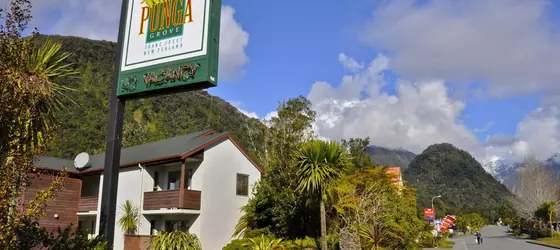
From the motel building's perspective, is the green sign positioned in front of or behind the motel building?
in front

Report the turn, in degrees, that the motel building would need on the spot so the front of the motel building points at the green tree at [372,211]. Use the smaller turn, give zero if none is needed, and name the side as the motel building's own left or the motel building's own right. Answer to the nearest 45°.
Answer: approximately 90° to the motel building's own left

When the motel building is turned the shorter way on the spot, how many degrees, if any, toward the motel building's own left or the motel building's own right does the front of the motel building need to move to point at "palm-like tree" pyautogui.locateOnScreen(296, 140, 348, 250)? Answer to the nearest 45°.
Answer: approximately 90° to the motel building's own left

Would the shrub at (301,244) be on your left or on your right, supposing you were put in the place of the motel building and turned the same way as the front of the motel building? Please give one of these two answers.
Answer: on your left

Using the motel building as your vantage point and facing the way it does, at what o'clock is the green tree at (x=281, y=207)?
The green tree is roughly at 8 o'clock from the motel building.

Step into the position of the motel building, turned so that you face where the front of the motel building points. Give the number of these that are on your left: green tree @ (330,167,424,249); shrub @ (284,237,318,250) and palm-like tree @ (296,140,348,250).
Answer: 3

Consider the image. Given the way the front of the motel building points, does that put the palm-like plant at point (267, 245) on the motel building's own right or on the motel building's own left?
on the motel building's own left

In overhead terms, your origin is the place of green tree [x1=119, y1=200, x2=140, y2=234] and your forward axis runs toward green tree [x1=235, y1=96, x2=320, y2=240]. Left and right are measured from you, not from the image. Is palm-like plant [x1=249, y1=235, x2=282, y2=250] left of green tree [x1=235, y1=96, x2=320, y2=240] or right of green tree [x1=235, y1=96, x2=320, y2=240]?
right
